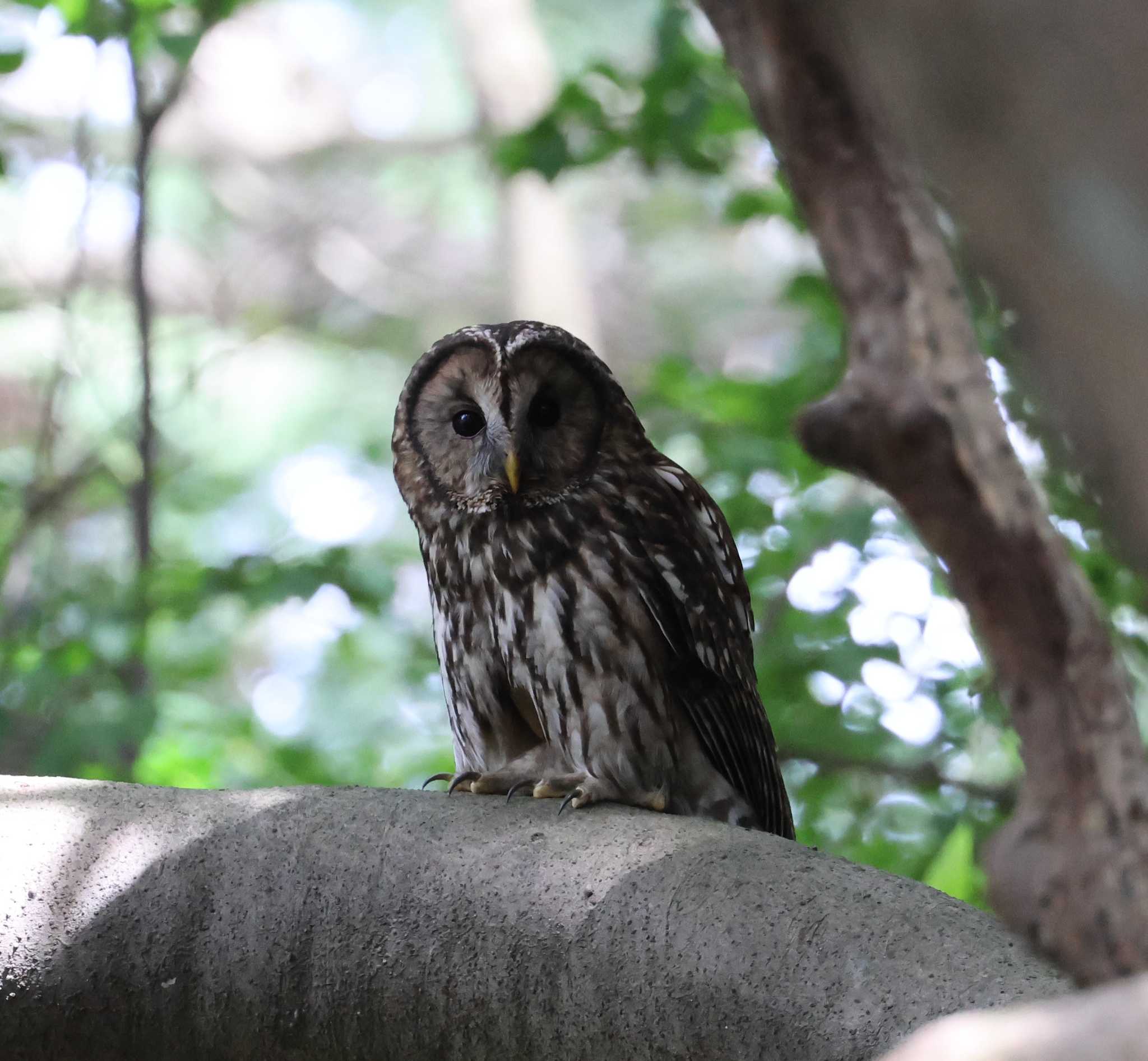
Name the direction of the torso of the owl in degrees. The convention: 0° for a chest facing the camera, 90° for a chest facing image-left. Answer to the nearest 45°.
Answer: approximately 45°

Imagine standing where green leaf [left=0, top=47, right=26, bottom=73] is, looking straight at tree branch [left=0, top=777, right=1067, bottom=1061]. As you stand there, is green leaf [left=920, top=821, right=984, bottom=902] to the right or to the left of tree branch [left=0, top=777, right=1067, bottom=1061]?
left

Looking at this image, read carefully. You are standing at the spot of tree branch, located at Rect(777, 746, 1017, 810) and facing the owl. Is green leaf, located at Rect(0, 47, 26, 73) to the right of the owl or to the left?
right

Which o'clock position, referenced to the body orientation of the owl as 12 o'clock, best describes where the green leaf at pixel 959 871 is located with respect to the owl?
The green leaf is roughly at 7 o'clock from the owl.

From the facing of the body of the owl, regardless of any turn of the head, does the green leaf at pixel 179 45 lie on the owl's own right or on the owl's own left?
on the owl's own right

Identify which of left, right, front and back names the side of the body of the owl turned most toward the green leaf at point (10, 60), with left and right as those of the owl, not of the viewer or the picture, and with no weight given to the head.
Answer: right

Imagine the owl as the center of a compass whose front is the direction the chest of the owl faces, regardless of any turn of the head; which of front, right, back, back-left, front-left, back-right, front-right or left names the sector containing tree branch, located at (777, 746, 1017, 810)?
back

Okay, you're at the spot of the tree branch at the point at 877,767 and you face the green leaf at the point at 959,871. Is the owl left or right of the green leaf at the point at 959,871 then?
right
